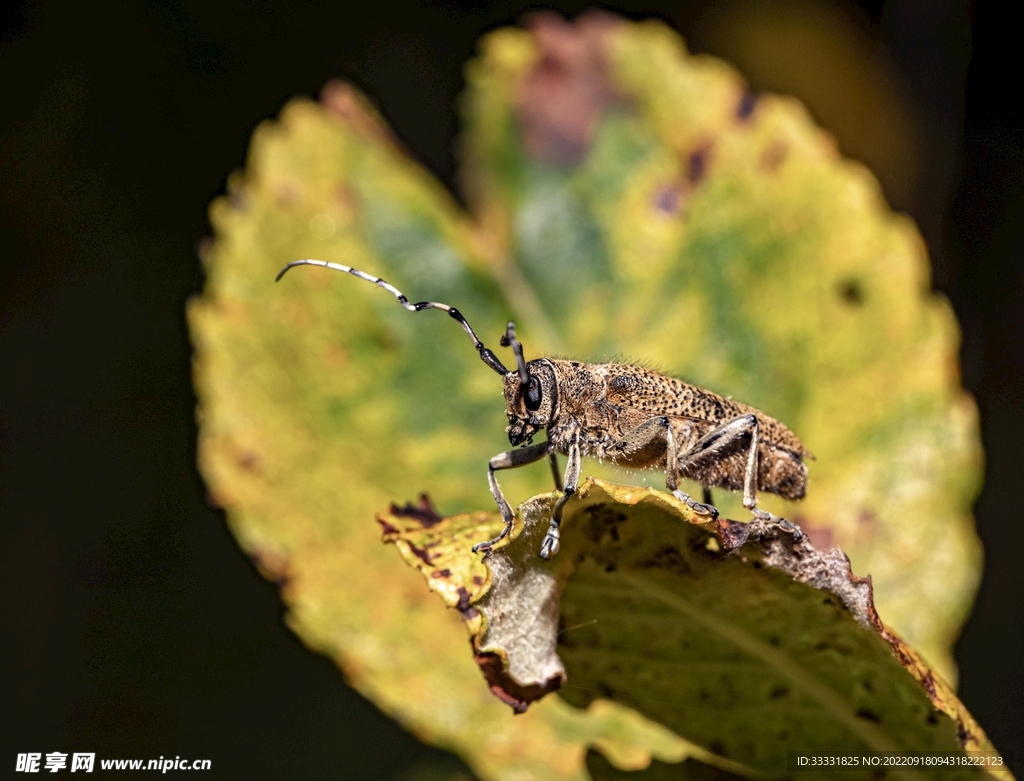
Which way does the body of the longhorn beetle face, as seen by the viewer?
to the viewer's left
